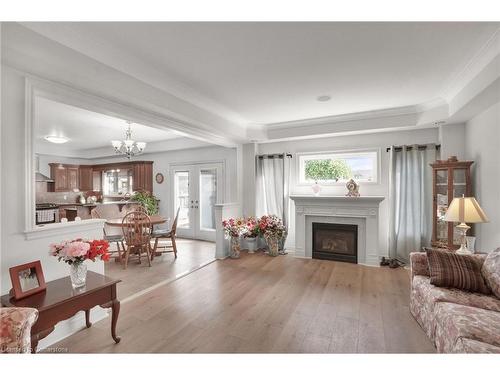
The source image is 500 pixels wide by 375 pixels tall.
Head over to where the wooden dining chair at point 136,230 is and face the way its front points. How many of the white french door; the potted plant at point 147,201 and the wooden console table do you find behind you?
1

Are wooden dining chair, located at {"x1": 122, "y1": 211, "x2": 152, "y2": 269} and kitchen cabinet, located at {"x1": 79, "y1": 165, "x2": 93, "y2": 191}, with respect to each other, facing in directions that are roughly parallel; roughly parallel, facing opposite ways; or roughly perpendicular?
roughly parallel, facing opposite ways

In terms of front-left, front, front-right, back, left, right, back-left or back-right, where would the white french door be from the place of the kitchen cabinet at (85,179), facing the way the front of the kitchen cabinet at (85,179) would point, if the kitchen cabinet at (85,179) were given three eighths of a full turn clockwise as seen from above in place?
back

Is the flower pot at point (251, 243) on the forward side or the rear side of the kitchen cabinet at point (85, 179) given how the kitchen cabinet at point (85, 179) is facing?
on the forward side

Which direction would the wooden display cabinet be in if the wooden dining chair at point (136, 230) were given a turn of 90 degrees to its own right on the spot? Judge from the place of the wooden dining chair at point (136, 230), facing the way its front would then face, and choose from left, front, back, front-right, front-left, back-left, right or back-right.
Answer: front-right

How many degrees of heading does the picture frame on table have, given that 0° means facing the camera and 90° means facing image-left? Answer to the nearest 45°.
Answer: approximately 315°

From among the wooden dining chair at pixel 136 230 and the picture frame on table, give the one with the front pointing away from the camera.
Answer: the wooden dining chair

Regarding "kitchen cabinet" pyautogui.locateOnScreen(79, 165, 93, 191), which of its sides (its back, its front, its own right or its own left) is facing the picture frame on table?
front

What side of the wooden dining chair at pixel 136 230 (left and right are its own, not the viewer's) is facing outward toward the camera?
back

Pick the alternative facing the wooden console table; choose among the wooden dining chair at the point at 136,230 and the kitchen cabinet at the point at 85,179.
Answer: the kitchen cabinet

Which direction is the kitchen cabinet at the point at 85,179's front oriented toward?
toward the camera

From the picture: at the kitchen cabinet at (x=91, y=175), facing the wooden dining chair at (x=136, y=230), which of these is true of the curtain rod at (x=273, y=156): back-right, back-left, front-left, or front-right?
front-left
